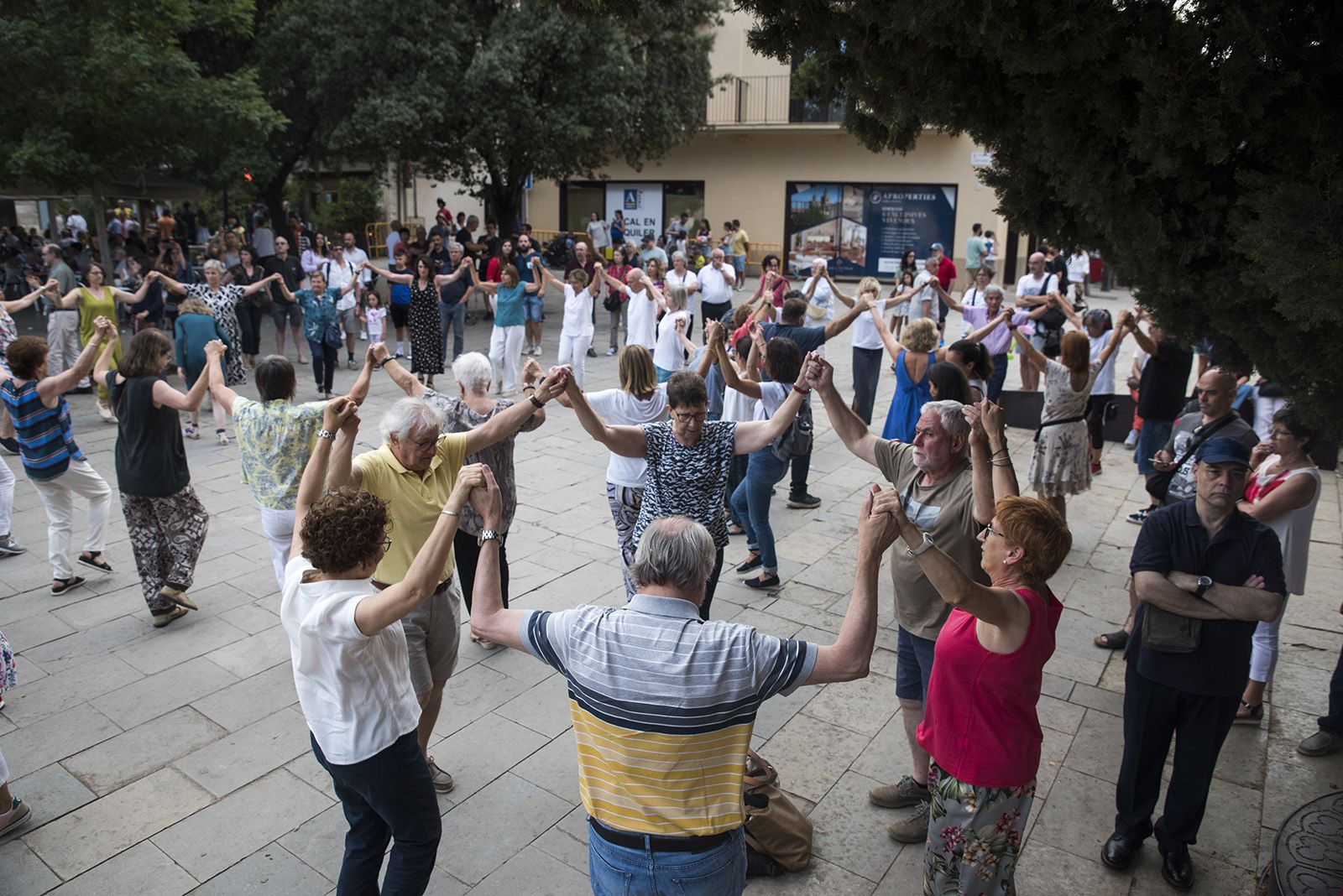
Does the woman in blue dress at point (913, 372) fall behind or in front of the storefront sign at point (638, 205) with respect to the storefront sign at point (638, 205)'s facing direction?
in front

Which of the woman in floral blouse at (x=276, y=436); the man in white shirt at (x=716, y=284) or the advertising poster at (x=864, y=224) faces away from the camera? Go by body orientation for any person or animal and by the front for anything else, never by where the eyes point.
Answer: the woman in floral blouse

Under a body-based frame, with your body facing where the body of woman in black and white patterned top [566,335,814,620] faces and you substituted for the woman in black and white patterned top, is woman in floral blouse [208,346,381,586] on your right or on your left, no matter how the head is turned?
on your right

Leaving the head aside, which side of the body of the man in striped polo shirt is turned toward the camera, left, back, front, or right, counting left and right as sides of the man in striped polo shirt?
back

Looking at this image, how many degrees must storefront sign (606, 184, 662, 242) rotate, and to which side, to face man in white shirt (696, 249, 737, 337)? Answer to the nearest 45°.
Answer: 0° — it already faces them

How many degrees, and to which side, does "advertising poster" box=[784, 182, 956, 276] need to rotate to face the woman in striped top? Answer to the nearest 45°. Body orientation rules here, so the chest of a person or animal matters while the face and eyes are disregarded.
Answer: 0° — it already faces them

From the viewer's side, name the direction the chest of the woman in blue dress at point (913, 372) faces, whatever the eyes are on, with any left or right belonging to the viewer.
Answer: facing away from the viewer

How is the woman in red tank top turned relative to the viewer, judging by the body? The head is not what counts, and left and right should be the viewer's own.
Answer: facing to the left of the viewer

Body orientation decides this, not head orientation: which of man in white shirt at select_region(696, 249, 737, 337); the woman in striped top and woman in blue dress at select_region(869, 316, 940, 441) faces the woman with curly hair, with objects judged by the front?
the man in white shirt
